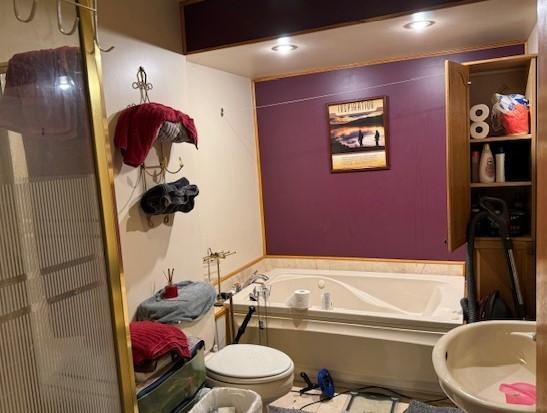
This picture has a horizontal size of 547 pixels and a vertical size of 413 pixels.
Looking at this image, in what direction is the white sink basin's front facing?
to the viewer's left

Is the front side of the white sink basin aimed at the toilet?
yes

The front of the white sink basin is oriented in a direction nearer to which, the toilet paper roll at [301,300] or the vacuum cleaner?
the toilet paper roll

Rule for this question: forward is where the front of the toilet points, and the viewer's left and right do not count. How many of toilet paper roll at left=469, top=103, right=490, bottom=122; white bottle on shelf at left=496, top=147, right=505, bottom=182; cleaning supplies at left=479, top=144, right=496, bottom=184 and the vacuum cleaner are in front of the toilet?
4

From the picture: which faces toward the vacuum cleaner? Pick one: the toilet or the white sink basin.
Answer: the toilet

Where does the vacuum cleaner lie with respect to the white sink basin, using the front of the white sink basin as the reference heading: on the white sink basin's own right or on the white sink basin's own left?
on the white sink basin's own right

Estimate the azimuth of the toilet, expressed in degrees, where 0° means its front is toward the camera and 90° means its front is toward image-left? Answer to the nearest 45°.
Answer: approximately 270°
